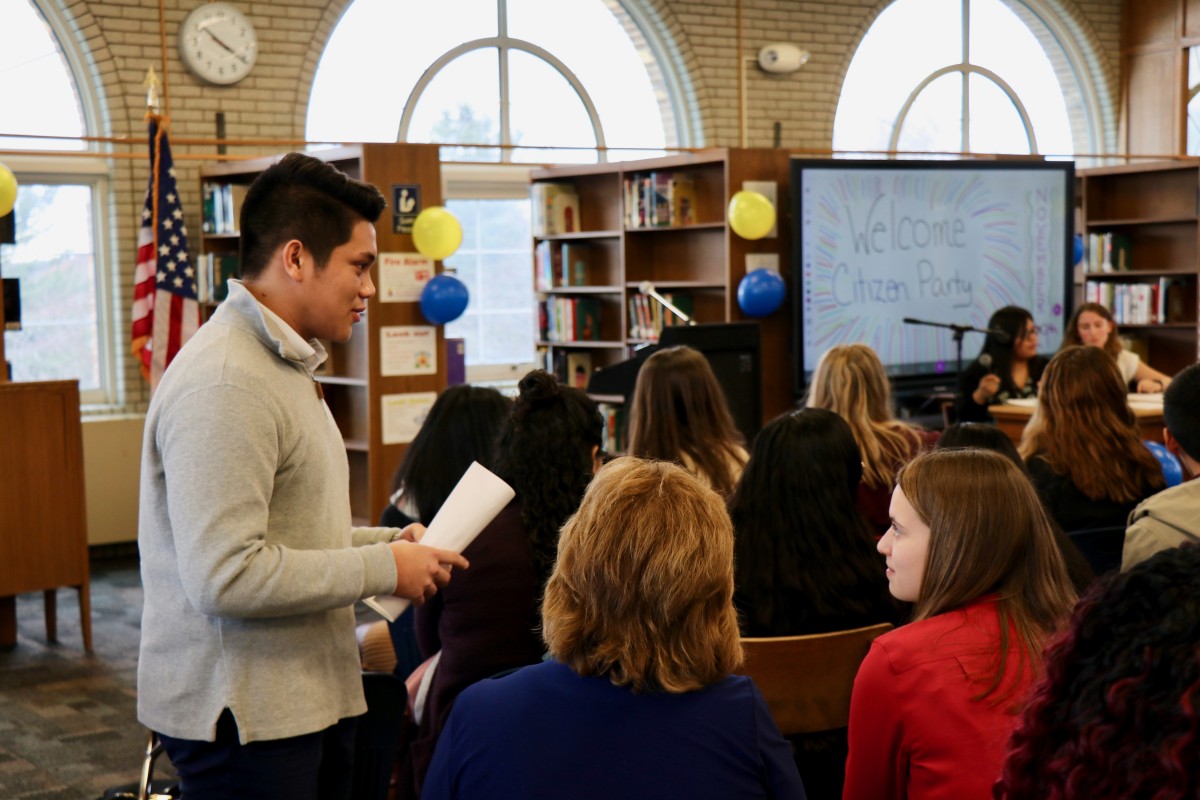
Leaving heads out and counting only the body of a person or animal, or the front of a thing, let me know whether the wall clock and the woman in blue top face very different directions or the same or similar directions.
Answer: very different directions

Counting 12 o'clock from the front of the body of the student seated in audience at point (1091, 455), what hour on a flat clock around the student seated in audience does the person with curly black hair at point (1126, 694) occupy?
The person with curly black hair is roughly at 6 o'clock from the student seated in audience.

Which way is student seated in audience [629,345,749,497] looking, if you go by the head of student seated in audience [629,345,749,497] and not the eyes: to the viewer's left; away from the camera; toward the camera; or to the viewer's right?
away from the camera

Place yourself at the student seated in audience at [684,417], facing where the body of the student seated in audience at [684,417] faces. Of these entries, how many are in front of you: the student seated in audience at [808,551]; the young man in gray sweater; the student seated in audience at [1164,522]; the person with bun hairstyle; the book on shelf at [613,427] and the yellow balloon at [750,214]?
2

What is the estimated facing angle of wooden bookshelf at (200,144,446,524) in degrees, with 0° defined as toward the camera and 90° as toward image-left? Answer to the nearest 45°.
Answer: approximately 45°

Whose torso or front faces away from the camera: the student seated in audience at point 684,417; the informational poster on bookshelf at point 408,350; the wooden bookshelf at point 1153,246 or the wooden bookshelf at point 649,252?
the student seated in audience

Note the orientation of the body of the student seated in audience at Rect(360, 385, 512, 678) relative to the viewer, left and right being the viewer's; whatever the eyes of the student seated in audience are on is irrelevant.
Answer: facing away from the viewer and to the right of the viewer

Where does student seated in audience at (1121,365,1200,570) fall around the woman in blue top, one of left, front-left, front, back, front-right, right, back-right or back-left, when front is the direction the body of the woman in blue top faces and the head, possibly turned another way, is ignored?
front-right

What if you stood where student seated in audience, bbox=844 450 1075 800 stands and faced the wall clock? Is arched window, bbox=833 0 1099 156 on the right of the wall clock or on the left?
right

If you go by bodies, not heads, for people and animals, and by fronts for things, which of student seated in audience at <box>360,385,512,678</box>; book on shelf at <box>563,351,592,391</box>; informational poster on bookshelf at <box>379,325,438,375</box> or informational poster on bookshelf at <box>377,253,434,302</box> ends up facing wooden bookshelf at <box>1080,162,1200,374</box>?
the student seated in audience

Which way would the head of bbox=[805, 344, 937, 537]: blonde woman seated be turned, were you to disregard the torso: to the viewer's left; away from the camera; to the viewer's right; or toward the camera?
away from the camera

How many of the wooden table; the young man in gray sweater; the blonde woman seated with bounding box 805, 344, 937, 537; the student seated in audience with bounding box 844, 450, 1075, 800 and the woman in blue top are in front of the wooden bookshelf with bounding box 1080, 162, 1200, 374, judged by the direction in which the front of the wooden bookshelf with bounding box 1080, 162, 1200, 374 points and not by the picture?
5

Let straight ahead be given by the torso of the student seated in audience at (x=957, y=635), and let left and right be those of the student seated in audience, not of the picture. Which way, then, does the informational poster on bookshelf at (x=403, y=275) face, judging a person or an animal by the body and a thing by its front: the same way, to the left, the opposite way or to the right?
the opposite way

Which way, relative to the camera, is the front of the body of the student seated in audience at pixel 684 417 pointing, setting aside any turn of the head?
away from the camera

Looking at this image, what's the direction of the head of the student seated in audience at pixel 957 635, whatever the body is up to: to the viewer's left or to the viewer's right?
to the viewer's left

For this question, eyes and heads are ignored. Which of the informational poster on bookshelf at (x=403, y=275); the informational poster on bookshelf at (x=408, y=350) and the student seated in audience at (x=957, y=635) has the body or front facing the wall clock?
the student seated in audience

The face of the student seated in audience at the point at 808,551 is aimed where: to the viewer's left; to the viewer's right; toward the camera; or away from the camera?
away from the camera
